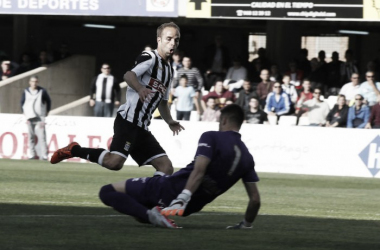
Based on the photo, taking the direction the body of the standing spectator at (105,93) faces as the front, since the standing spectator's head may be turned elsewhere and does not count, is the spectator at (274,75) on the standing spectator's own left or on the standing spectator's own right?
on the standing spectator's own left

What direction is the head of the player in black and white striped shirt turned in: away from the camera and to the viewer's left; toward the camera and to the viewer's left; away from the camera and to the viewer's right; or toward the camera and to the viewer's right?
toward the camera and to the viewer's right

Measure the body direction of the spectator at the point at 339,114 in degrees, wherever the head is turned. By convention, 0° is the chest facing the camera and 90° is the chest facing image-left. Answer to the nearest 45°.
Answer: approximately 45°

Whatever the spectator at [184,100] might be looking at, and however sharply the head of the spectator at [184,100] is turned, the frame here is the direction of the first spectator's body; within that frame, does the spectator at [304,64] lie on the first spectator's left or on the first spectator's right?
on the first spectator's left

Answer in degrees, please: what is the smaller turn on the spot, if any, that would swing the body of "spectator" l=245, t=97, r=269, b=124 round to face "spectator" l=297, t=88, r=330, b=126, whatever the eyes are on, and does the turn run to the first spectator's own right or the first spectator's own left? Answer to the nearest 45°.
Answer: approximately 90° to the first spectator's own left

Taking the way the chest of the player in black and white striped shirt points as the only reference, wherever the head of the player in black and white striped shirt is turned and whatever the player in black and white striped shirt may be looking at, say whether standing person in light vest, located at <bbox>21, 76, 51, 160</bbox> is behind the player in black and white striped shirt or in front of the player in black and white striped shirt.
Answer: behind

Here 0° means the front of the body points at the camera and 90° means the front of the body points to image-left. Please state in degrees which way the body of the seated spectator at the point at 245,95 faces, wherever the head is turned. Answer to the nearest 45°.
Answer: approximately 45°

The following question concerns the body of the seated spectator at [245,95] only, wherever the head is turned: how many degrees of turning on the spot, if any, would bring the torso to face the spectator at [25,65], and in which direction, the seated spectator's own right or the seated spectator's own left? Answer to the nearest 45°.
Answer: approximately 90° to the seated spectator's own right

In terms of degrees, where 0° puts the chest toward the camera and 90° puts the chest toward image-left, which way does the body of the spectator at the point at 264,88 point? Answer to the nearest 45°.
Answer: approximately 0°
